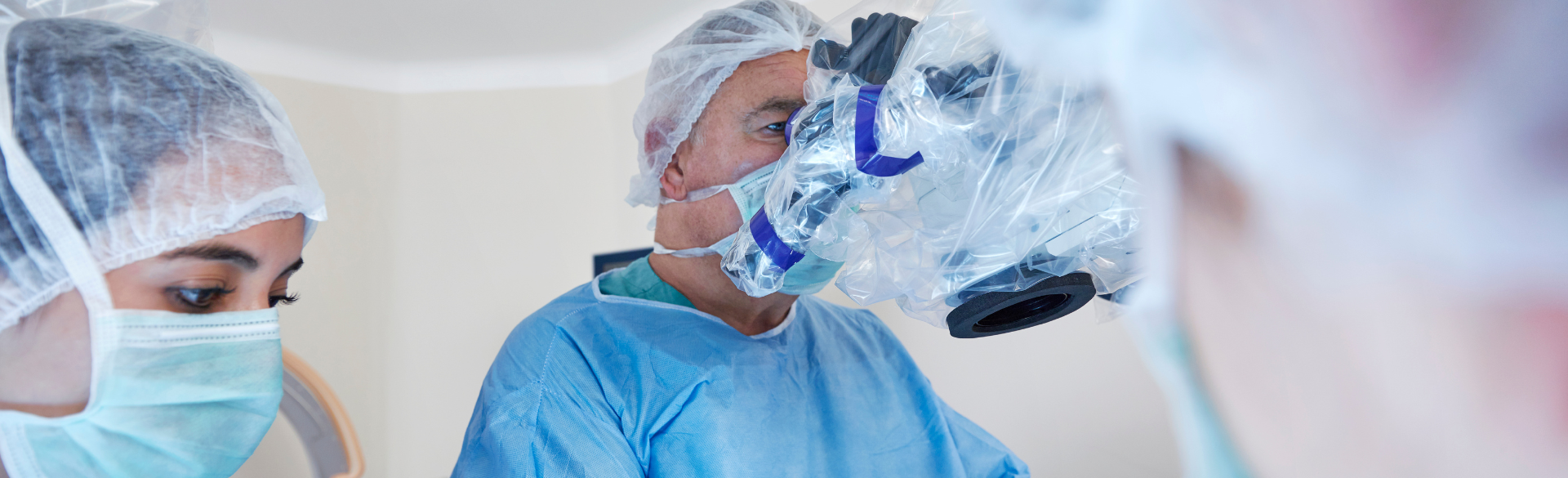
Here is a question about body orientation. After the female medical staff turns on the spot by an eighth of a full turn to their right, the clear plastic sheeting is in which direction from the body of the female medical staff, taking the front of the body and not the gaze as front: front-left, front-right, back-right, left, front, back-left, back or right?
front-left

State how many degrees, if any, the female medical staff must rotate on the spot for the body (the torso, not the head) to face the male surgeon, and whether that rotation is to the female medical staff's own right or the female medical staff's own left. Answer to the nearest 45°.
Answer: approximately 45° to the female medical staff's own left

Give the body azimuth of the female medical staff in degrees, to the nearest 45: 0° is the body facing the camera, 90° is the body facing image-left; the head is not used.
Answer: approximately 315°

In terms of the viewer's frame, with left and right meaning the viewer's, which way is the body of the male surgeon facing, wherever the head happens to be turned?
facing the viewer and to the right of the viewer

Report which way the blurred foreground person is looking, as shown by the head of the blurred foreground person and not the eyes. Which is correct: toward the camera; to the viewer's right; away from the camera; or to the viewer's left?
to the viewer's left

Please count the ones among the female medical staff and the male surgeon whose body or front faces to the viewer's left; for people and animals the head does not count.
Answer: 0

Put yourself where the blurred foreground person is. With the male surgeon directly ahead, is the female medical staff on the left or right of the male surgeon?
left

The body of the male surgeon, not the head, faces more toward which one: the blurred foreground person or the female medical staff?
the blurred foreground person

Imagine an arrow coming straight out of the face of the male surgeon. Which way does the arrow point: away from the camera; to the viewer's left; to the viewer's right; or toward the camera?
to the viewer's right

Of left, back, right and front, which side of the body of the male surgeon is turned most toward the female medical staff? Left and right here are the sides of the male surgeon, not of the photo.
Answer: right
